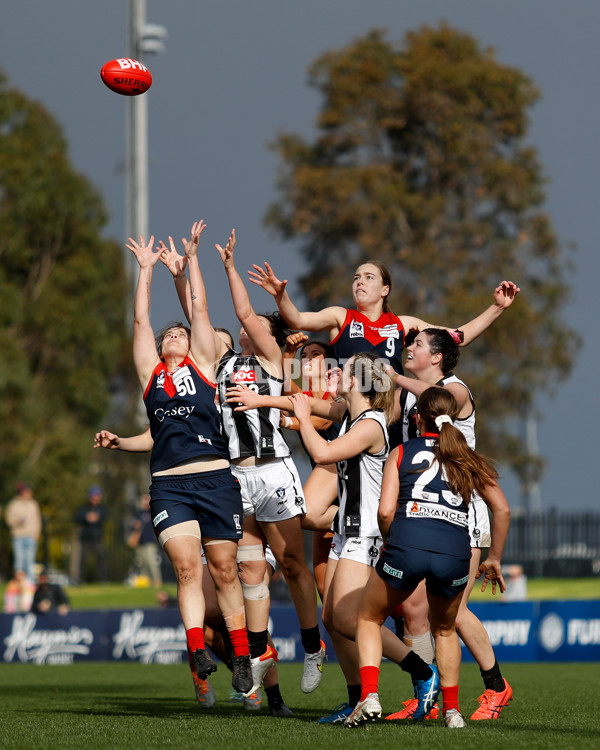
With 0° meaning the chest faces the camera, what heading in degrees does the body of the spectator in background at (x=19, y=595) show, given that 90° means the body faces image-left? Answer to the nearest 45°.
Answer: approximately 0°

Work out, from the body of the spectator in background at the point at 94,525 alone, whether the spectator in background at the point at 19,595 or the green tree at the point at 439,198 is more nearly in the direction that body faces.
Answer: the spectator in background

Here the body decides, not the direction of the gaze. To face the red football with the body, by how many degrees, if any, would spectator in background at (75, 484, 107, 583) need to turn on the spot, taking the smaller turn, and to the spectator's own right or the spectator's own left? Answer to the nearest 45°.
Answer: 0° — they already face it

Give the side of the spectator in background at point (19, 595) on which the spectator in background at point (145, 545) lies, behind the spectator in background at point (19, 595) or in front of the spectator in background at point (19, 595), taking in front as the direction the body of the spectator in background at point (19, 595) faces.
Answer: behind

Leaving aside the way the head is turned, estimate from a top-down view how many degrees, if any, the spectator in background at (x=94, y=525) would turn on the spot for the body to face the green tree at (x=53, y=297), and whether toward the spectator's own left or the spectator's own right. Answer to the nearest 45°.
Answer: approximately 180°

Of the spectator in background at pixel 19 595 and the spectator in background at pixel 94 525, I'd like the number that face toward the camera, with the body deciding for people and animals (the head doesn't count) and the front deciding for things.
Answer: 2
